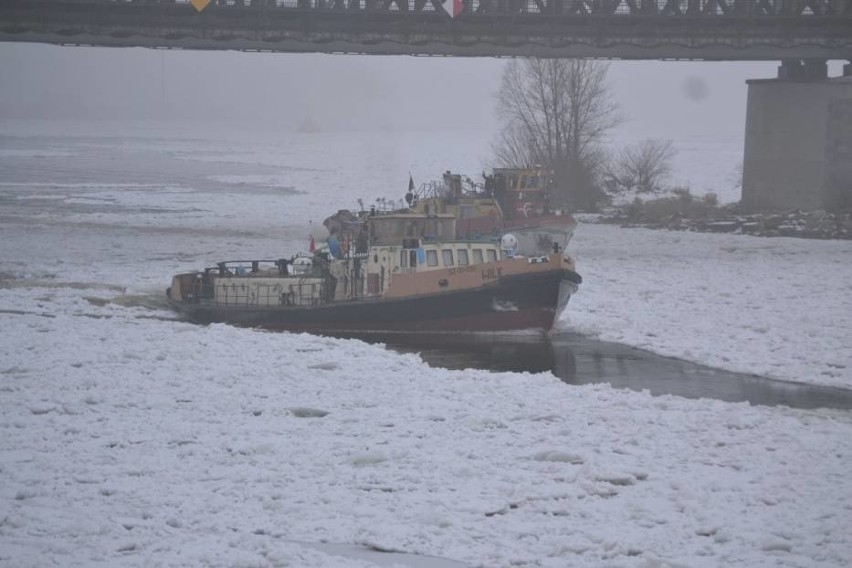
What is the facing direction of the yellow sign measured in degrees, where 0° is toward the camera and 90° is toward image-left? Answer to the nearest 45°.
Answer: approximately 0°
